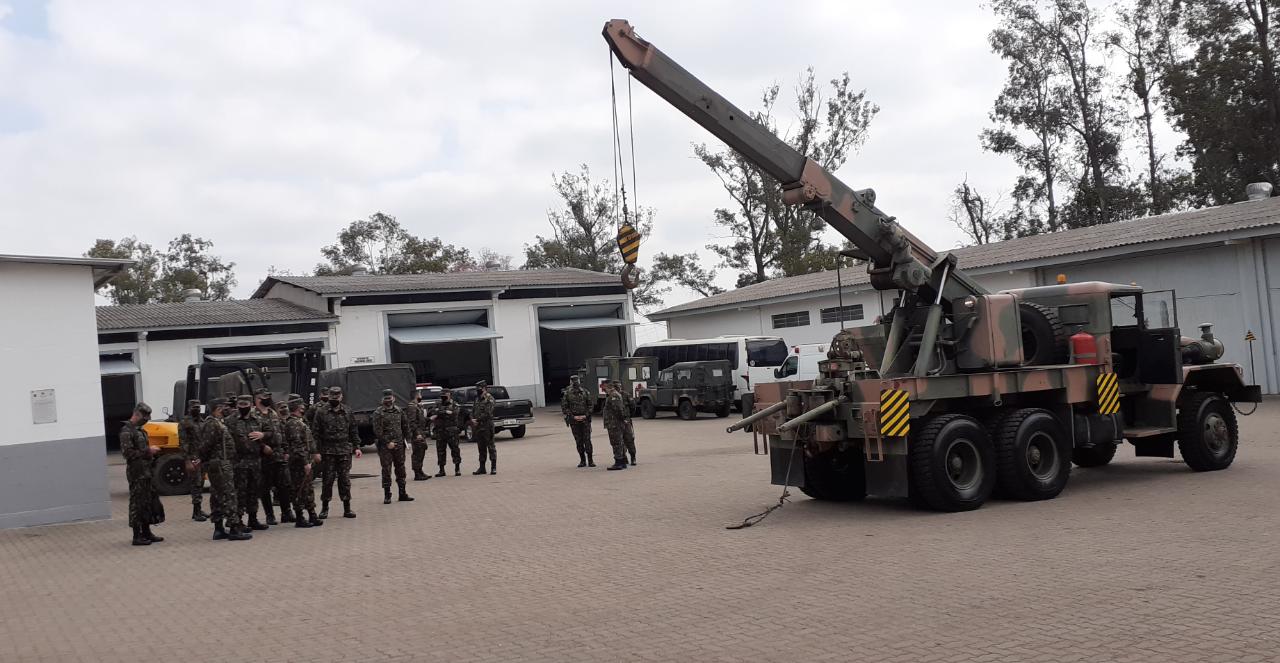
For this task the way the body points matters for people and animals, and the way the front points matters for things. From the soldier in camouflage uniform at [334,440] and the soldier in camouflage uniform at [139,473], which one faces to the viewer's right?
the soldier in camouflage uniform at [139,473]

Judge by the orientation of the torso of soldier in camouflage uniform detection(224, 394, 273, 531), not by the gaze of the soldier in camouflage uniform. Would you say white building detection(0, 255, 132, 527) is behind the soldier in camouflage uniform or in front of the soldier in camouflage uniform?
behind

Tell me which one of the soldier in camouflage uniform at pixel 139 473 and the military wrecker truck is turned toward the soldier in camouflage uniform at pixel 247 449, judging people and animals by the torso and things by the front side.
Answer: the soldier in camouflage uniform at pixel 139 473

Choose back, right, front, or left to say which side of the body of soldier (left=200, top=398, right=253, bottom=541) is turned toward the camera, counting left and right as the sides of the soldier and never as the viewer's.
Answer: right

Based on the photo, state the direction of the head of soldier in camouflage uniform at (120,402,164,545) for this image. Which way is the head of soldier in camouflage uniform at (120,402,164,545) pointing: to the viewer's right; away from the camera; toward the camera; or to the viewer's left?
to the viewer's right

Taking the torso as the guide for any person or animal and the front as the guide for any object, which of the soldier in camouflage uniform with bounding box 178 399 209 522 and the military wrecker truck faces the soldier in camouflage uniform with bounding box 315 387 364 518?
the soldier in camouflage uniform with bounding box 178 399 209 522

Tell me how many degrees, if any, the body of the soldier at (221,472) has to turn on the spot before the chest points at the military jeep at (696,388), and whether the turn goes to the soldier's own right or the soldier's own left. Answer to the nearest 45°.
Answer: approximately 45° to the soldier's own left

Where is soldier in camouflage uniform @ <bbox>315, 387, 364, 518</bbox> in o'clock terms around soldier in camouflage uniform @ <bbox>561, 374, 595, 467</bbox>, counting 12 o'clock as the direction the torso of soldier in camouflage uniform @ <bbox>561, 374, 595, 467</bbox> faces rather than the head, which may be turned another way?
soldier in camouflage uniform @ <bbox>315, 387, 364, 518</bbox> is roughly at 1 o'clock from soldier in camouflage uniform @ <bbox>561, 374, 595, 467</bbox>.

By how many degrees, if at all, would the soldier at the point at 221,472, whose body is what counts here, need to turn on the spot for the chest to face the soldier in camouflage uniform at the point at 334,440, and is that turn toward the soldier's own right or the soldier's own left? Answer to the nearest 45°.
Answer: approximately 45° to the soldier's own left

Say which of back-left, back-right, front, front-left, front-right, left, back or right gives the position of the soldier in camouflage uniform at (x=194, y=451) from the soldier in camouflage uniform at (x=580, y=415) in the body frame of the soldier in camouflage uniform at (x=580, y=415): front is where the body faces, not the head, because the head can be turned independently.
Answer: front-right

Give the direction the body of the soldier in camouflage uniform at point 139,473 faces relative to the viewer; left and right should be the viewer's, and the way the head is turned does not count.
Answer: facing to the right of the viewer

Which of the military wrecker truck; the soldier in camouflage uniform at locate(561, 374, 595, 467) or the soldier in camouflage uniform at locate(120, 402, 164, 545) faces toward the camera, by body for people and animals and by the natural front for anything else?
the soldier in camouflage uniform at locate(561, 374, 595, 467)

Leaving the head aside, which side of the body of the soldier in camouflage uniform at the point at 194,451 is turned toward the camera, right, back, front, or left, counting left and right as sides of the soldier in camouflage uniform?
right

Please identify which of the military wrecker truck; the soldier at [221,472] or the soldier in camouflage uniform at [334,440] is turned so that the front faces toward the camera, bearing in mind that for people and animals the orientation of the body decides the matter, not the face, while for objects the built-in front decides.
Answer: the soldier in camouflage uniform
